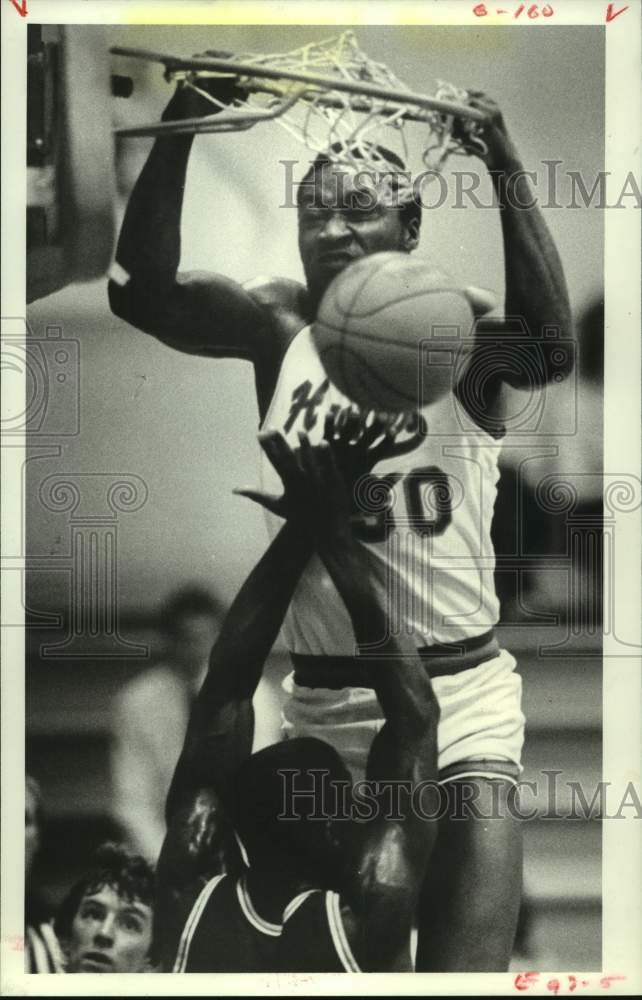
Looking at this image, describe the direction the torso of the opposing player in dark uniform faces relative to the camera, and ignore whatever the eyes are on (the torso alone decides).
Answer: away from the camera

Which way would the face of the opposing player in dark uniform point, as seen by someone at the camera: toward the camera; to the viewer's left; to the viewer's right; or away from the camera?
away from the camera
